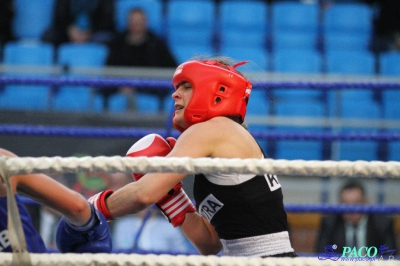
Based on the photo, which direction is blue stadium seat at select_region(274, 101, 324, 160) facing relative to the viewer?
toward the camera

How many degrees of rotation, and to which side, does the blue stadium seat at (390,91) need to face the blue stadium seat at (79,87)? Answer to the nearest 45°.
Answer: approximately 90° to its right

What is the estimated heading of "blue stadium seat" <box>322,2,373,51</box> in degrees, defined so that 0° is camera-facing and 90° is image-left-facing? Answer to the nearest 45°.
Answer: approximately 0°

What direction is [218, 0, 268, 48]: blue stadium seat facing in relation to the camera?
toward the camera

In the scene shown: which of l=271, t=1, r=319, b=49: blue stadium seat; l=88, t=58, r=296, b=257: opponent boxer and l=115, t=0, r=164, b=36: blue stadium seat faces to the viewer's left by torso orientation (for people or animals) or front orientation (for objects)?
the opponent boxer

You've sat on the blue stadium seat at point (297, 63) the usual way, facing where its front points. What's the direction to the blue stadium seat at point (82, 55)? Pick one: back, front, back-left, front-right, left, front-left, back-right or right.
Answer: right

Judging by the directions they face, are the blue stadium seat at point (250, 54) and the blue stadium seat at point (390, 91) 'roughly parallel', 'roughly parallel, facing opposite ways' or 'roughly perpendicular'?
roughly parallel

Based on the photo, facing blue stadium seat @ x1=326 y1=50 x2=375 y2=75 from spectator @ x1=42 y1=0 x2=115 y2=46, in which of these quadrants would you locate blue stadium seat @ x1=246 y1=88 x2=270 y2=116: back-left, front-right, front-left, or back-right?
front-right

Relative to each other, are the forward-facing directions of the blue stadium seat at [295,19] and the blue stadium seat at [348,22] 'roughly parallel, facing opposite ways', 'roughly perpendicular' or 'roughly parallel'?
roughly parallel

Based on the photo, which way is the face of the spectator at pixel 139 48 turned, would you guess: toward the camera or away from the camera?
toward the camera

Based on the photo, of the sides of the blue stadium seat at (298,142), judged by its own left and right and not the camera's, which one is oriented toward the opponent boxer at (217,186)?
front

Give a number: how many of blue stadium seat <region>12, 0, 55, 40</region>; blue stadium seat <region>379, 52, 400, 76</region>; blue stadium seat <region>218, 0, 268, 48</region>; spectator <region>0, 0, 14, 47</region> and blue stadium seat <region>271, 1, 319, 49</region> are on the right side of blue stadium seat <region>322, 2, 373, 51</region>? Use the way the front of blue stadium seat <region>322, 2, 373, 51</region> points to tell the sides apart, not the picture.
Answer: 4

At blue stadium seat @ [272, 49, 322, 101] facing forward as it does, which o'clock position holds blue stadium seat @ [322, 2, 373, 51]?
blue stadium seat @ [322, 2, 373, 51] is roughly at 7 o'clock from blue stadium seat @ [272, 49, 322, 101].

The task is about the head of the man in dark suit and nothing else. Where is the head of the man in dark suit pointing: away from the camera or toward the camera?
toward the camera

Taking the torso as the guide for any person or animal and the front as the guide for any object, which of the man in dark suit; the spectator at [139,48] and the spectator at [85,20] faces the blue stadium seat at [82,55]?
the spectator at [85,20]

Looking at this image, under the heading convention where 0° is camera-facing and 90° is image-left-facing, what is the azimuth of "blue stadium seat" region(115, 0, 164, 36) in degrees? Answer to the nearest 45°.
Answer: approximately 0°

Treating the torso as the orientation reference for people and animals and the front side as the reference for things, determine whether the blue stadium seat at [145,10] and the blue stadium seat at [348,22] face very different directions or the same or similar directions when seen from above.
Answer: same or similar directions

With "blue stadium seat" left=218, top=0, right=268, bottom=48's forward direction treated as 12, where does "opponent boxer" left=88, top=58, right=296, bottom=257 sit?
The opponent boxer is roughly at 12 o'clock from the blue stadium seat.
